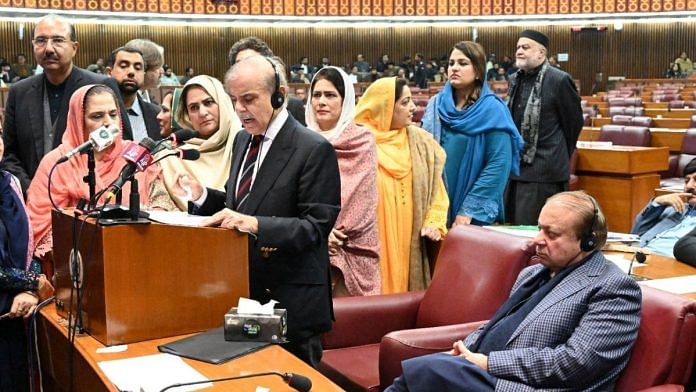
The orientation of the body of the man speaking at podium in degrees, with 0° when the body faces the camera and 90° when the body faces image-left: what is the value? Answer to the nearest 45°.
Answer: approximately 45°

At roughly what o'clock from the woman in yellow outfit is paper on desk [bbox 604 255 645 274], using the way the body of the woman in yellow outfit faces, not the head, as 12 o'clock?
The paper on desk is roughly at 10 o'clock from the woman in yellow outfit.

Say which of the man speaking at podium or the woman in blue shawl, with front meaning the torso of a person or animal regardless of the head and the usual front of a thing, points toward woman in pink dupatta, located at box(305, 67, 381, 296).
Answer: the woman in blue shawl

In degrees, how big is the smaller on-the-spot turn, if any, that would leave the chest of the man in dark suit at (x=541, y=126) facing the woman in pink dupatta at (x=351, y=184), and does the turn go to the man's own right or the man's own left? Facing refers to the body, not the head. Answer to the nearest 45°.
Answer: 0° — they already face them

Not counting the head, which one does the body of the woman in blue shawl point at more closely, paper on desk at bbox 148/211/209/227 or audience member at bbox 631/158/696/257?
the paper on desk

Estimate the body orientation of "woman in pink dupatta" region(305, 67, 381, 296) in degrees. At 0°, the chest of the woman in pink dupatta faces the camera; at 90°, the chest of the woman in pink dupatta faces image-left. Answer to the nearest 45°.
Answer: approximately 45°

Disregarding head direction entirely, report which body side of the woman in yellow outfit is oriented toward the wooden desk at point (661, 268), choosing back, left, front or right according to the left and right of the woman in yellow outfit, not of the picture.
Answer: left

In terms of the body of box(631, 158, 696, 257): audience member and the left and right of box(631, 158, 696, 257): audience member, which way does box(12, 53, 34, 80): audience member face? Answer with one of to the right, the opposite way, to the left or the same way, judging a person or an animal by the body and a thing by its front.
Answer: to the left

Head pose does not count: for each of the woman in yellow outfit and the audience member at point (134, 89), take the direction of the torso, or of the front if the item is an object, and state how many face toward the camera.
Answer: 2

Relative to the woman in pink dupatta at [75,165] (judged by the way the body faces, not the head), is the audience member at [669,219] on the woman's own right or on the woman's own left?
on the woman's own left

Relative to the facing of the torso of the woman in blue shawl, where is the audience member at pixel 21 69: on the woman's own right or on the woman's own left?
on the woman's own right

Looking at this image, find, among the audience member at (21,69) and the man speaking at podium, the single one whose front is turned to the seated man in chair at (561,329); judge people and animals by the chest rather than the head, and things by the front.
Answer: the audience member
